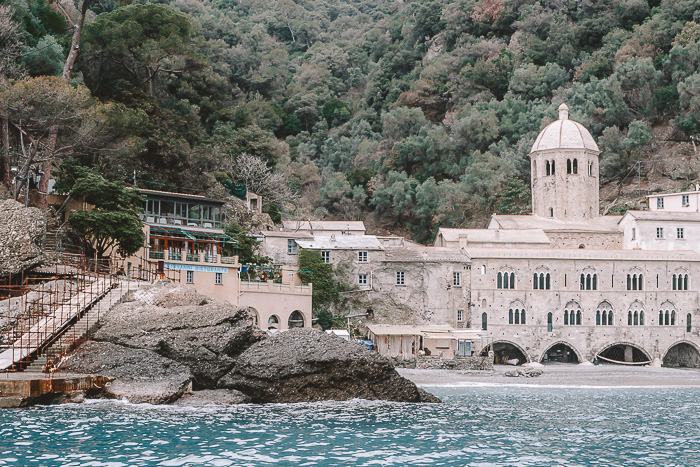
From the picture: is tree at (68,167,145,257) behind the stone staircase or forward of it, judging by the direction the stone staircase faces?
behind

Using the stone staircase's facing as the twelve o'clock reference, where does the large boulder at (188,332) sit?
The large boulder is roughly at 8 o'clock from the stone staircase.

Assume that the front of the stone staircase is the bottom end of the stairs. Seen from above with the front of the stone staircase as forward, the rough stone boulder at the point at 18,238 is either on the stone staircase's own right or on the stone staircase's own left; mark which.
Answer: on the stone staircase's own right

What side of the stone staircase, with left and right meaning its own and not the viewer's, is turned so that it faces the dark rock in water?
left

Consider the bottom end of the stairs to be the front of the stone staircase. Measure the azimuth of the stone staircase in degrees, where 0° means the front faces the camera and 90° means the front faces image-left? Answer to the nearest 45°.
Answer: approximately 45°

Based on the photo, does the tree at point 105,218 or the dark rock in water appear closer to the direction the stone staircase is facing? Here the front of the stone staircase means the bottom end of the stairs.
the dark rock in water

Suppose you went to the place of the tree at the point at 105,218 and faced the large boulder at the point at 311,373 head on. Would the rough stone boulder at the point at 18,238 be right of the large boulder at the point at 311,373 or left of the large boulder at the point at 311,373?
right

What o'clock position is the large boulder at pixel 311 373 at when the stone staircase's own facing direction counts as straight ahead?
The large boulder is roughly at 8 o'clock from the stone staircase.
